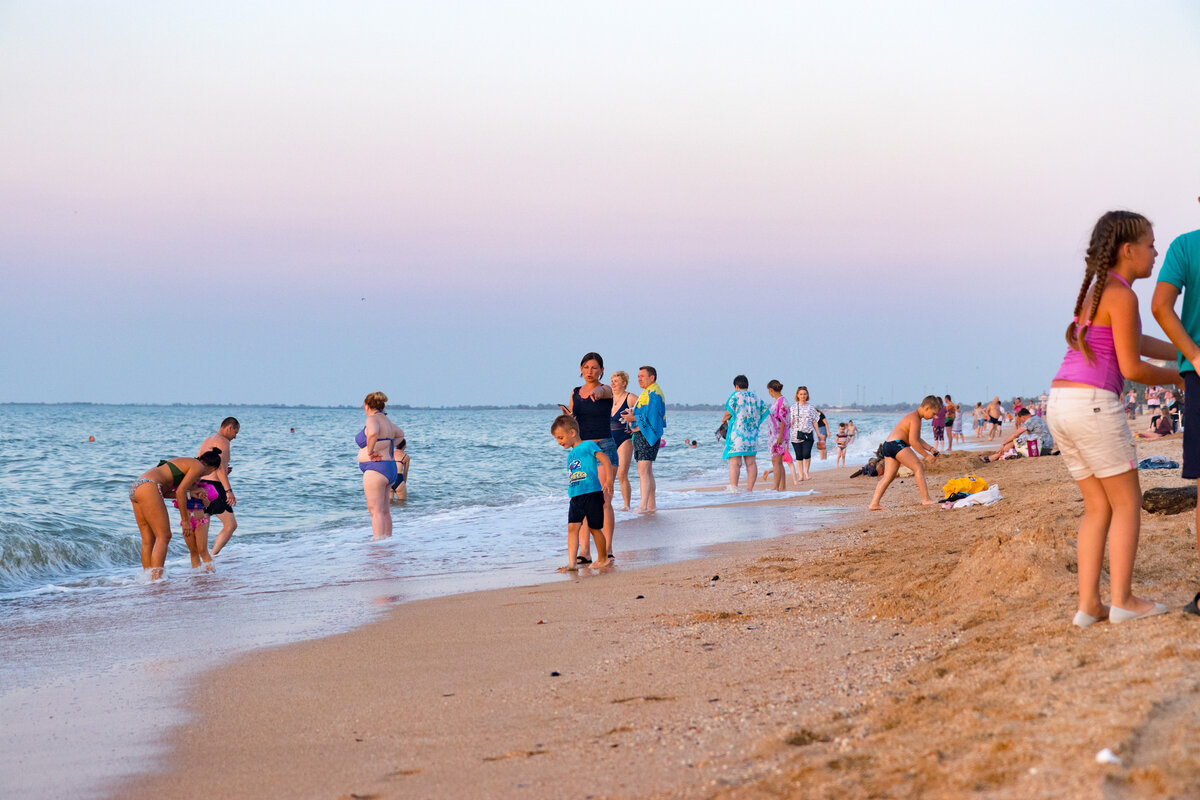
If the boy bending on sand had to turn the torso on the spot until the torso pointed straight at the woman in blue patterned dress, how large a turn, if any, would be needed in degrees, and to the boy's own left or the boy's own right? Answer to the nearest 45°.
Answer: approximately 135° to the boy's own left

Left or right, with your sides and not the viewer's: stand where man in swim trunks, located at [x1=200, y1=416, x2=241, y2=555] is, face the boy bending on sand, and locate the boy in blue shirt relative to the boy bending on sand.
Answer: right

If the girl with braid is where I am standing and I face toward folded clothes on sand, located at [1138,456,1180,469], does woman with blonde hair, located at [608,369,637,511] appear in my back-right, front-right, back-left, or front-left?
front-left

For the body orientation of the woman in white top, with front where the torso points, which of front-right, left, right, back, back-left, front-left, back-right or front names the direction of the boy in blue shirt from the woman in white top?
front

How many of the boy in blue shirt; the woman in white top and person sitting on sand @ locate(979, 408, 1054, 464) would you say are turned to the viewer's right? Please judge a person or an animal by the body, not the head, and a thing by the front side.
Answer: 0

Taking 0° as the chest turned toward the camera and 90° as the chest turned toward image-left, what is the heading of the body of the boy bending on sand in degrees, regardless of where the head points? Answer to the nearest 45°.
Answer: approximately 270°

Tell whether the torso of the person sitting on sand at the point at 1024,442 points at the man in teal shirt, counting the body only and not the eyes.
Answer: no

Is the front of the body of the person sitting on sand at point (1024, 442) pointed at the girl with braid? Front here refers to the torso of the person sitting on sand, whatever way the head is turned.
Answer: no

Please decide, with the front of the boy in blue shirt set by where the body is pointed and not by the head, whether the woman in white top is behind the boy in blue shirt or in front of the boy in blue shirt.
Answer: behind

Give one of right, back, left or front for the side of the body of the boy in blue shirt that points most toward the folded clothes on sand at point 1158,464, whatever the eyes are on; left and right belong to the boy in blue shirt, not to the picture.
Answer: back

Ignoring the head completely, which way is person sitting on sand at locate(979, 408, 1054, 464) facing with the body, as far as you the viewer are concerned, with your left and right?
facing to the left of the viewer

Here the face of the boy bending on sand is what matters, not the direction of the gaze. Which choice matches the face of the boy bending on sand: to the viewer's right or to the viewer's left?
to the viewer's right
